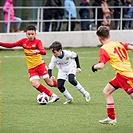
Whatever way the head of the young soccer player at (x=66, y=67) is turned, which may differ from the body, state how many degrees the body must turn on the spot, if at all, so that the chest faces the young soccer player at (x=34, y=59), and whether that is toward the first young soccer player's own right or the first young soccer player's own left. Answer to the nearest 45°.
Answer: approximately 45° to the first young soccer player's own right

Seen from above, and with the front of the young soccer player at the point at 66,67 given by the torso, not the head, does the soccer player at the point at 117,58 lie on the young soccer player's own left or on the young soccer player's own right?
on the young soccer player's own left

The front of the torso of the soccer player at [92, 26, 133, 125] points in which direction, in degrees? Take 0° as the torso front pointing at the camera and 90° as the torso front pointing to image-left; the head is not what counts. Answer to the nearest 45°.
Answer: approximately 135°

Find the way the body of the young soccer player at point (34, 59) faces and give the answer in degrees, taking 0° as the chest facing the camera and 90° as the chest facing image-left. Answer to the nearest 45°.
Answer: approximately 0°

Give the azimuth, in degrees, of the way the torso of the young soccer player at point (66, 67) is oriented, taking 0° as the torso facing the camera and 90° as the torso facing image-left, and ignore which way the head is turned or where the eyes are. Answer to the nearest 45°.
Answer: approximately 45°

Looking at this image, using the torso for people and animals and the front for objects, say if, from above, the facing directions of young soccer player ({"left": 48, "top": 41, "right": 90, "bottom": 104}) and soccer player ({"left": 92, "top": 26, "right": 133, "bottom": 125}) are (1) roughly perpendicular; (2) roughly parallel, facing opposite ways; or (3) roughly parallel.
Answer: roughly perpendicular

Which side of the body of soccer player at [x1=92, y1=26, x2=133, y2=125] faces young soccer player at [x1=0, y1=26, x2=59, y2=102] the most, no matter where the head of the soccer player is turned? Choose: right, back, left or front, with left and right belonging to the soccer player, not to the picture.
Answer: front
